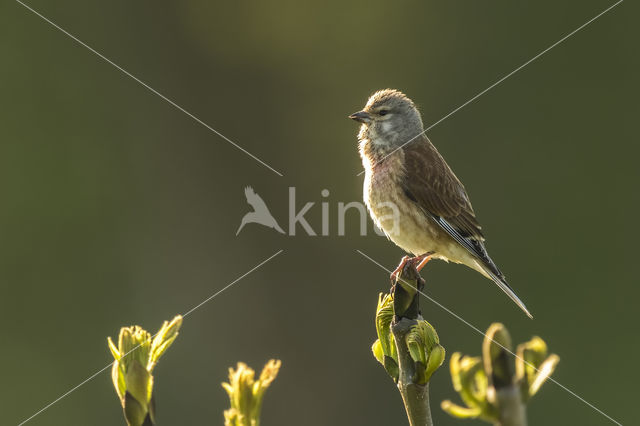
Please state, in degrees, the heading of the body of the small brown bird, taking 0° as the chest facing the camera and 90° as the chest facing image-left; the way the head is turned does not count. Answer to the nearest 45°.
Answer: approximately 90°
